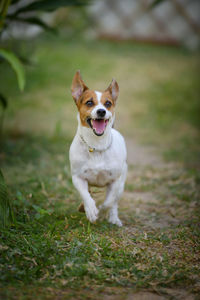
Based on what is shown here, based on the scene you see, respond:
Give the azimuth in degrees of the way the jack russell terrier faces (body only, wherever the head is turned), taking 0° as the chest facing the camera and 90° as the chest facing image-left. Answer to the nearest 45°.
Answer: approximately 0°
